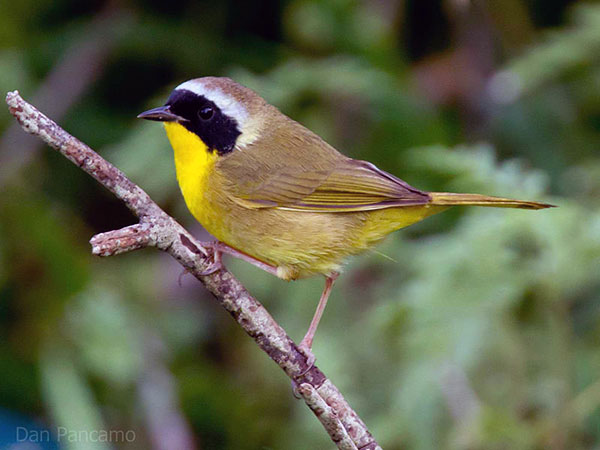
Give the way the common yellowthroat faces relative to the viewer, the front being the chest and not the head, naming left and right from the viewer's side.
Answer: facing to the left of the viewer
